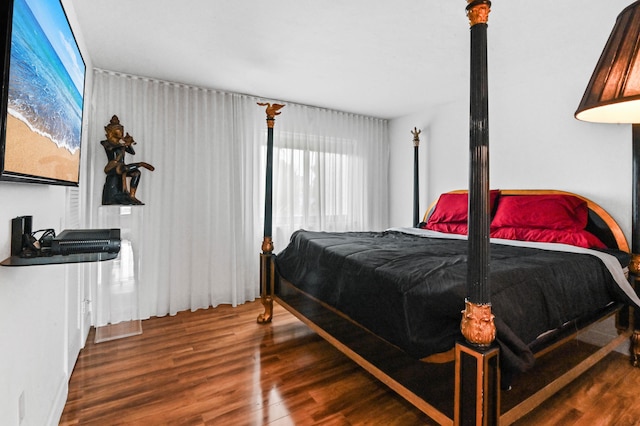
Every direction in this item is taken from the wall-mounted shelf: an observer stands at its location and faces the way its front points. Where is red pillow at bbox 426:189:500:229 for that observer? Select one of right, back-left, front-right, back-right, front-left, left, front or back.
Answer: front-left

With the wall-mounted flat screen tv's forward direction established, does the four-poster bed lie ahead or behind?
ahead

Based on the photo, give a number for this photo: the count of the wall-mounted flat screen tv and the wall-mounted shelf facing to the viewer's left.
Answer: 0

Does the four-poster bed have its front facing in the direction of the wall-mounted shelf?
yes

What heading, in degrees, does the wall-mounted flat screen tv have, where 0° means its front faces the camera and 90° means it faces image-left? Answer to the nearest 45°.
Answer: approximately 315°

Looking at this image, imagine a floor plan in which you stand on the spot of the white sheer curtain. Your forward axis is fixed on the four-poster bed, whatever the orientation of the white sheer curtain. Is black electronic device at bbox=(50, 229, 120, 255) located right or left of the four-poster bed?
right

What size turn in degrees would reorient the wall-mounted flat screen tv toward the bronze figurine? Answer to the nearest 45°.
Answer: approximately 135° to its left

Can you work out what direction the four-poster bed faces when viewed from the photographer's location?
facing the viewer and to the left of the viewer

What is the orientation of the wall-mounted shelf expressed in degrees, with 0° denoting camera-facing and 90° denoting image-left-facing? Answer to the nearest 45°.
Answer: approximately 315°

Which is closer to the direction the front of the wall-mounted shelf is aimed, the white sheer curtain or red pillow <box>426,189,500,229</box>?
the red pillow

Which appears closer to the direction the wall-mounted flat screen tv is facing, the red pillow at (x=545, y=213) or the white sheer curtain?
the red pillow
